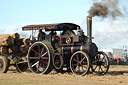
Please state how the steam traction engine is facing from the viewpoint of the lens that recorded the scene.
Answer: facing the viewer and to the right of the viewer
